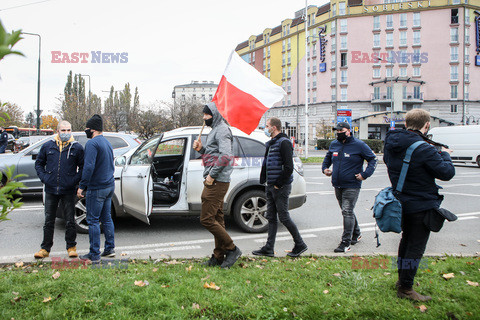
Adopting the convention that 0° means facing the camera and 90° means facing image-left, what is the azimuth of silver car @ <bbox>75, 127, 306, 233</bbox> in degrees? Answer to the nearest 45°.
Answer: approximately 90°

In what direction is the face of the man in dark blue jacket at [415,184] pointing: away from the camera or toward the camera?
away from the camera

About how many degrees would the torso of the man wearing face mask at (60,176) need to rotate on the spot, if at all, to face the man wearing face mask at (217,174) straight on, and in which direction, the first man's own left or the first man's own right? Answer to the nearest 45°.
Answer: approximately 45° to the first man's own left

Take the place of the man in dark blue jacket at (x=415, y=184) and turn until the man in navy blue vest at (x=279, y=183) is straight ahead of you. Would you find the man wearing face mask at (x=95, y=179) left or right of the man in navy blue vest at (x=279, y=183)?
left

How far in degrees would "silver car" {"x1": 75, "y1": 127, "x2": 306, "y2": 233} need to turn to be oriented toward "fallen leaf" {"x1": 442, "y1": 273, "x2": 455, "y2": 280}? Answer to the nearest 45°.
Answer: approximately 135° to its left

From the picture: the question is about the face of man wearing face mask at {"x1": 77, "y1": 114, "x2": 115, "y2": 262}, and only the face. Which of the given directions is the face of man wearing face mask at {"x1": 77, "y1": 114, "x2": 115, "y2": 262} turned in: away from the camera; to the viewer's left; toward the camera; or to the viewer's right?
to the viewer's left

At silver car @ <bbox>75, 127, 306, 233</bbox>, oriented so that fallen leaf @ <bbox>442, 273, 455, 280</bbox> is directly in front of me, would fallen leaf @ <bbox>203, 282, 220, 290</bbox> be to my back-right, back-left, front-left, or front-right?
front-right

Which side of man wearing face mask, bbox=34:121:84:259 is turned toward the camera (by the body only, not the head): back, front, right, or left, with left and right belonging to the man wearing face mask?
front

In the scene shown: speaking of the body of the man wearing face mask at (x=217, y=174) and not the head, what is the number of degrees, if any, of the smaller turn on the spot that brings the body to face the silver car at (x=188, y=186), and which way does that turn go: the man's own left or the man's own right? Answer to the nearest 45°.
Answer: approximately 90° to the man's own right

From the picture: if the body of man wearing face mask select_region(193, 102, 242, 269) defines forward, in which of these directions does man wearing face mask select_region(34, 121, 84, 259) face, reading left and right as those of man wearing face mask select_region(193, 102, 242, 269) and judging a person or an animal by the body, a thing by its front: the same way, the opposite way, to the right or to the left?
to the left

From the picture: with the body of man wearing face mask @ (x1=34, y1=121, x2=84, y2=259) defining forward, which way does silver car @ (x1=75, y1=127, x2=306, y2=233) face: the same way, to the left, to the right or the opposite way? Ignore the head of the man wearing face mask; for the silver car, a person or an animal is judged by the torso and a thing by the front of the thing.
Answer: to the right

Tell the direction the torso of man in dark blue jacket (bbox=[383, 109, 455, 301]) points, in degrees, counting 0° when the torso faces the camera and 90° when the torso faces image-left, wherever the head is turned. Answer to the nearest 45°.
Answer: approximately 225°

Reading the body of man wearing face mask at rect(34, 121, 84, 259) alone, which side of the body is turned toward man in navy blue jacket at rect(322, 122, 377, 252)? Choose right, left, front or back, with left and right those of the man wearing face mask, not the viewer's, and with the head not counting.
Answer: left

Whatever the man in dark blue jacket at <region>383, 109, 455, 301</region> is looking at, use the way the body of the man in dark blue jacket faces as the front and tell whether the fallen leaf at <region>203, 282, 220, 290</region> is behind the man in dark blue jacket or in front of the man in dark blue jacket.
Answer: behind

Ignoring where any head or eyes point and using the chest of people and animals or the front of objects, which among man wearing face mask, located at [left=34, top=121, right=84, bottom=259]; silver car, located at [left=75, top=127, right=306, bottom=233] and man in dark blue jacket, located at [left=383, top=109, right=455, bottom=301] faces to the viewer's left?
the silver car

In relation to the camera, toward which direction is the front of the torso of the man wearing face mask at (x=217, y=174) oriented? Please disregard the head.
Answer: to the viewer's left
